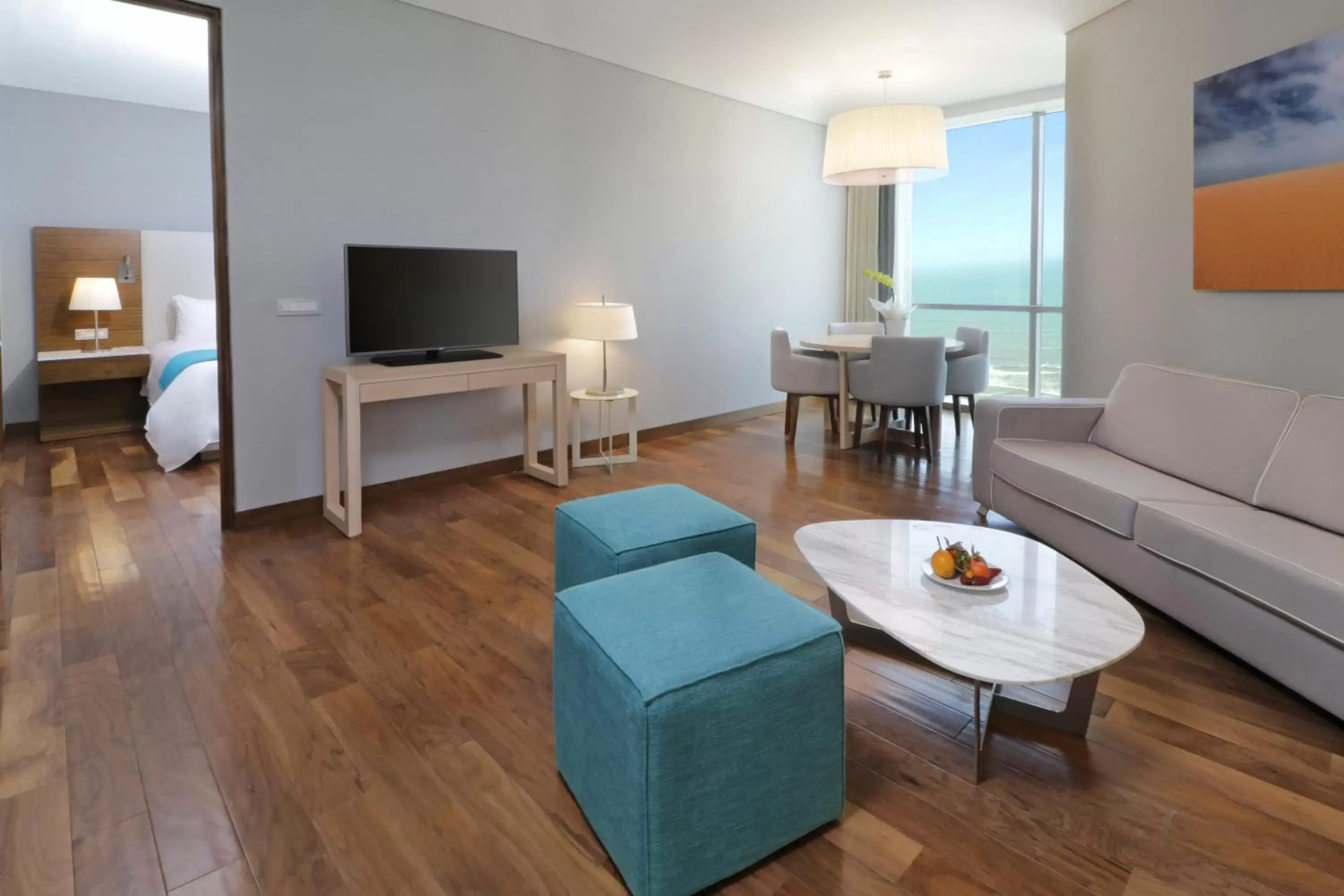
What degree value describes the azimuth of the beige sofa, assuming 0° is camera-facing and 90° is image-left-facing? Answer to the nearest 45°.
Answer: approximately 45°

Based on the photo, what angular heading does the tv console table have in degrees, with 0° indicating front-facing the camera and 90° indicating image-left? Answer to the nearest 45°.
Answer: approximately 315°

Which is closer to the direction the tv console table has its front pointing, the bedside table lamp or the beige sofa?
the beige sofa
